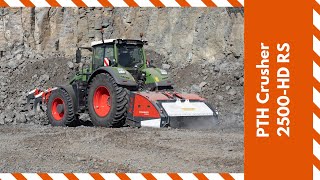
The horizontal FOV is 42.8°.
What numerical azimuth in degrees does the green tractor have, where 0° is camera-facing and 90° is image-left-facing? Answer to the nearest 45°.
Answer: approximately 135°
